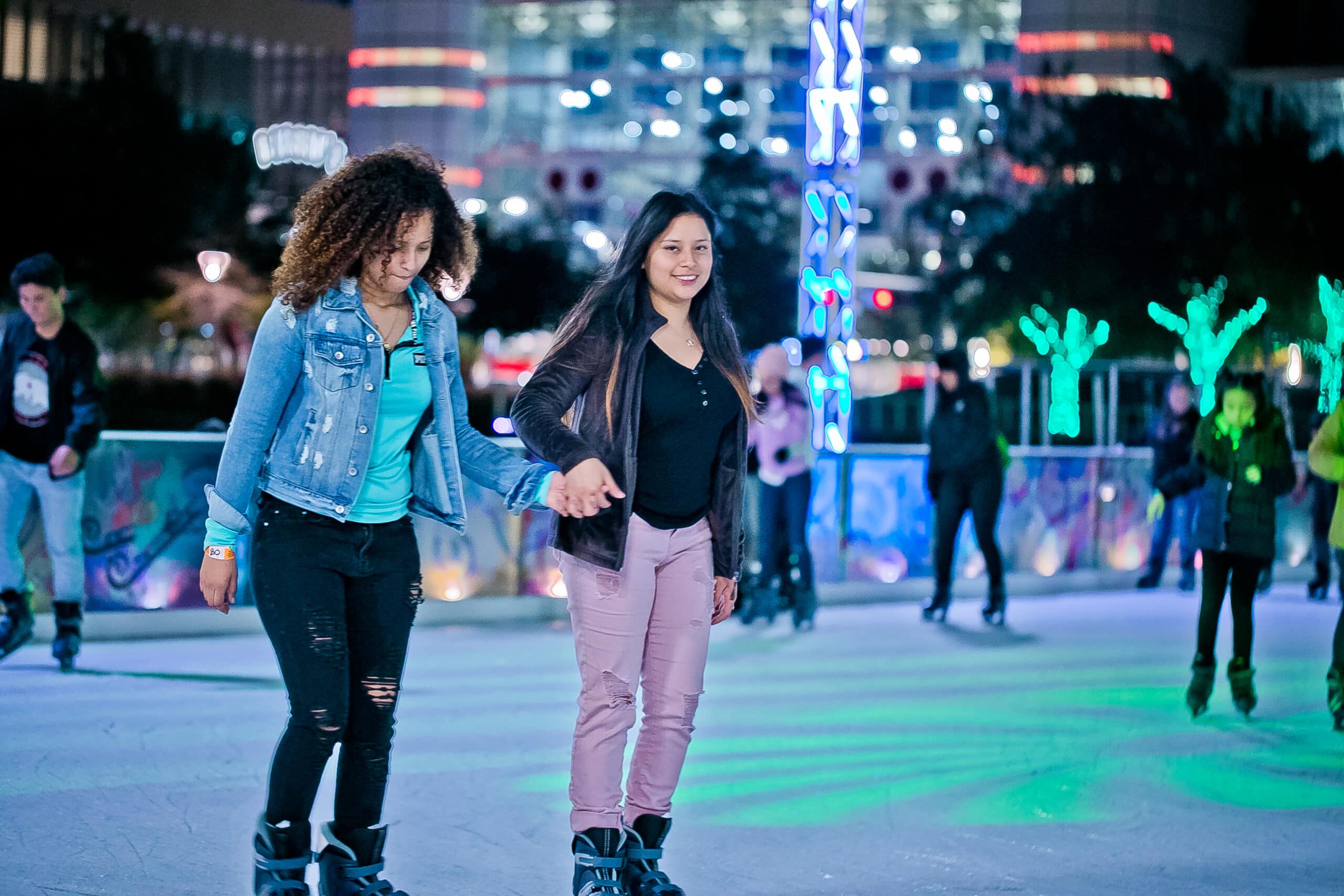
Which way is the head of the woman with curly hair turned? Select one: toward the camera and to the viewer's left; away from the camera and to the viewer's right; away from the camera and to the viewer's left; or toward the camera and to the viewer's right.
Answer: toward the camera and to the viewer's right

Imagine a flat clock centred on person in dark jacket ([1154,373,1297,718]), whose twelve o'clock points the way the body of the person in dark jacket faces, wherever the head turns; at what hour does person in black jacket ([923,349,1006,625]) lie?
The person in black jacket is roughly at 5 o'clock from the person in dark jacket.

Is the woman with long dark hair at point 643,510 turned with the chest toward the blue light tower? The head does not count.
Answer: no

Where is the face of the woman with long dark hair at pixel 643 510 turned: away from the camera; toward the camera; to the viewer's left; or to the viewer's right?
toward the camera

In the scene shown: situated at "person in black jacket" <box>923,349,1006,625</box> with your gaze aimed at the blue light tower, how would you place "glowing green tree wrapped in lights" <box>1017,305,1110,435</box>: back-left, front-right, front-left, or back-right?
front-right

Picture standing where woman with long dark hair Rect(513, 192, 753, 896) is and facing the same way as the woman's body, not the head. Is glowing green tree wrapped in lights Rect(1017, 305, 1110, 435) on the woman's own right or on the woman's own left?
on the woman's own left

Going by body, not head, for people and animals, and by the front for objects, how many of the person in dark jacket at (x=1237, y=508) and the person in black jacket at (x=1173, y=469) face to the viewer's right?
0

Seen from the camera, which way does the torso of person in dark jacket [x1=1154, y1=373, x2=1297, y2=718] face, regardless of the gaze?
toward the camera

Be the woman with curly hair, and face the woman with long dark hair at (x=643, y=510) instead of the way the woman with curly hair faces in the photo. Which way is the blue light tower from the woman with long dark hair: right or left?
left

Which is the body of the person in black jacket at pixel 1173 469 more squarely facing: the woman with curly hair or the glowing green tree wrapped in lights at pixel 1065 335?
the woman with curly hair

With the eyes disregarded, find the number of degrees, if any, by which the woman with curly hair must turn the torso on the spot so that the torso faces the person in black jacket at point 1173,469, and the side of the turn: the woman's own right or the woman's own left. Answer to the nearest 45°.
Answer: approximately 90° to the woman's own left

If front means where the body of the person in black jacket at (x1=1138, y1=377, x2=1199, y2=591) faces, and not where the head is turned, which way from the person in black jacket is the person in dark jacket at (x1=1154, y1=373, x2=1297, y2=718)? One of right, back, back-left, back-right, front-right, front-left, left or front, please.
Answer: front-left

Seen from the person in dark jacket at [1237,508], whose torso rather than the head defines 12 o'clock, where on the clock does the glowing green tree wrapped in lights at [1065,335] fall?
The glowing green tree wrapped in lights is roughly at 6 o'clock from the person in dark jacket.

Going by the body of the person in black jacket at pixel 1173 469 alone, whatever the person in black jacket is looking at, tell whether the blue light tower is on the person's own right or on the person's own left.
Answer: on the person's own right

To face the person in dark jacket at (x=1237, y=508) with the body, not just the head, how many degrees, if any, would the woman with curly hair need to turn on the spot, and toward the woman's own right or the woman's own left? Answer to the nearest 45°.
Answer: approximately 90° to the woman's own left

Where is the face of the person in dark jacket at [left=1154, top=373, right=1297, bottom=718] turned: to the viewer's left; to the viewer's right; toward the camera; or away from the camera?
toward the camera

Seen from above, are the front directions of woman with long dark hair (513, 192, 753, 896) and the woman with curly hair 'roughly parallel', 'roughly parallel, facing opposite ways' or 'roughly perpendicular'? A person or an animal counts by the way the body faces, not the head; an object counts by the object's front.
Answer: roughly parallel

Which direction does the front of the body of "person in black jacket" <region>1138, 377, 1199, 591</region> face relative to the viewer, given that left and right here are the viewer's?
facing the viewer and to the left of the viewer
